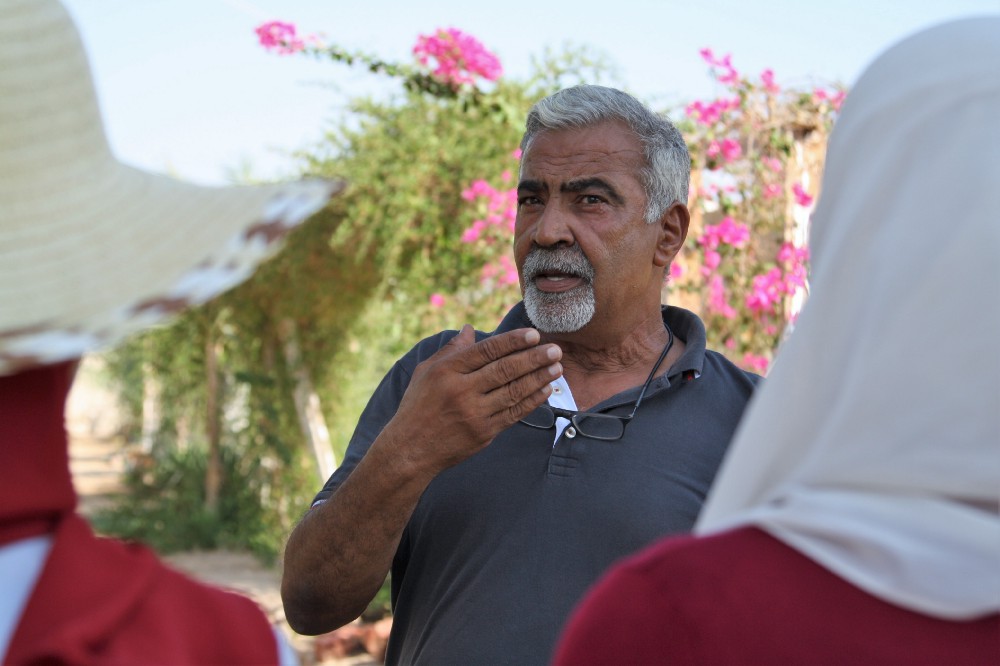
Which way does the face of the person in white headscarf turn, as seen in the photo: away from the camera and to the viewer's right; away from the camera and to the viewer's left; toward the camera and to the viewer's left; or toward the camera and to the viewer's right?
away from the camera and to the viewer's left

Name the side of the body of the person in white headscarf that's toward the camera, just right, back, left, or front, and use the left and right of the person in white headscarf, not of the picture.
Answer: back

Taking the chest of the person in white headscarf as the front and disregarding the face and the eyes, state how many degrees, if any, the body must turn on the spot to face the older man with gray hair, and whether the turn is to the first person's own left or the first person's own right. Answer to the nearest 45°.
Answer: approximately 45° to the first person's own left

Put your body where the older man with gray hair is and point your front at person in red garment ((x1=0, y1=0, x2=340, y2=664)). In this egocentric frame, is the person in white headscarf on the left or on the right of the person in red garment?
left

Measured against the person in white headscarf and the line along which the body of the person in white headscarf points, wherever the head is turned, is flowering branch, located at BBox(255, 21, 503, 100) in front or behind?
in front

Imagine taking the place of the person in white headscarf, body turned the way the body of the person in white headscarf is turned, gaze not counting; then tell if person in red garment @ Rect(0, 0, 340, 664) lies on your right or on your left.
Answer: on your left

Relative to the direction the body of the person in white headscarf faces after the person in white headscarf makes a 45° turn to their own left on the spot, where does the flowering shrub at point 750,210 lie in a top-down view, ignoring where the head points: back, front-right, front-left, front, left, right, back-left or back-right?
front-right

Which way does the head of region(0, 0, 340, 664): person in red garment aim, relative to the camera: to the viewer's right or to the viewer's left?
to the viewer's right
